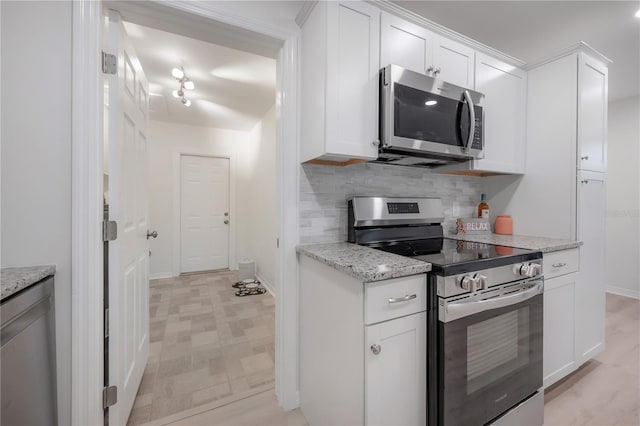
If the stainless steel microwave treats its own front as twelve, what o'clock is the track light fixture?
The track light fixture is roughly at 5 o'clock from the stainless steel microwave.

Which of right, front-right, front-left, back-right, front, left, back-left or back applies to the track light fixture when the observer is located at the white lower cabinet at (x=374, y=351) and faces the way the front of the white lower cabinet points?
back

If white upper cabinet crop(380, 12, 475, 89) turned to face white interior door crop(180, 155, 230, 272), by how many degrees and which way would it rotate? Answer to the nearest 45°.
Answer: approximately 180°

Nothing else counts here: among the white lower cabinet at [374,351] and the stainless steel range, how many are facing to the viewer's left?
0

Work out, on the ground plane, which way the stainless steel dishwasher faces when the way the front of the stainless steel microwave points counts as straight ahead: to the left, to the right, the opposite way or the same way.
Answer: to the left

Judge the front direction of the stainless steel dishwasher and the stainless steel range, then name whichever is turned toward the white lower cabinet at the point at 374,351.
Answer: the stainless steel dishwasher

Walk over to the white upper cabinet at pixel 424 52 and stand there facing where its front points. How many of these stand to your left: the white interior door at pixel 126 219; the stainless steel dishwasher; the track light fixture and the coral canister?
1

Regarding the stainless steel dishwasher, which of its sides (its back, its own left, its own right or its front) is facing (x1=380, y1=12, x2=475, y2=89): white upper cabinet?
front

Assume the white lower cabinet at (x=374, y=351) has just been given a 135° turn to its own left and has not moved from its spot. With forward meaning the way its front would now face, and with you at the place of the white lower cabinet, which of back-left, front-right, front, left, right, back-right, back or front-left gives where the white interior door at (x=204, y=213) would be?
front-left

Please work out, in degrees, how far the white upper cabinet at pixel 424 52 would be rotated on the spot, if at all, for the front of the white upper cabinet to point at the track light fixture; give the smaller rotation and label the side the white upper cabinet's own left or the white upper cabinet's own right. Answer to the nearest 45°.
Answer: approximately 135° to the white upper cabinet's own right

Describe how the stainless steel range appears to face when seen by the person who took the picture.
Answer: facing the viewer and to the right of the viewer

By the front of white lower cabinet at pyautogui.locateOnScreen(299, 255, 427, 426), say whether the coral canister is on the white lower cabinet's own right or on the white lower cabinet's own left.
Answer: on the white lower cabinet's own left

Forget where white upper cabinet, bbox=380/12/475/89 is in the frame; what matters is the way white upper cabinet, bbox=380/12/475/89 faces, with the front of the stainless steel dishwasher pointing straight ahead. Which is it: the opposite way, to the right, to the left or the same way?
to the right

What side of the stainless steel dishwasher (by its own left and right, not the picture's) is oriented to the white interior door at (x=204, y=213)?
left
